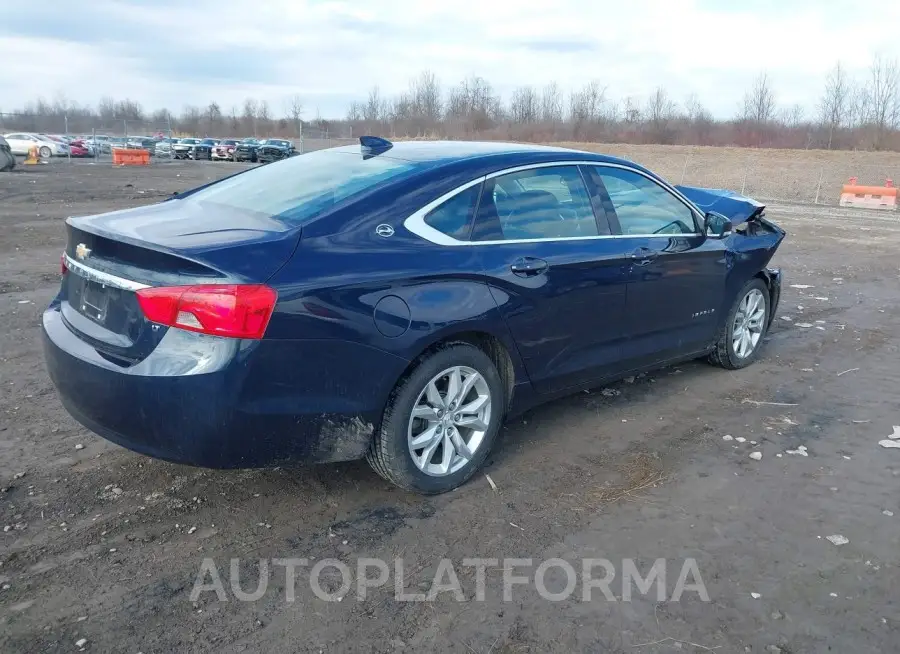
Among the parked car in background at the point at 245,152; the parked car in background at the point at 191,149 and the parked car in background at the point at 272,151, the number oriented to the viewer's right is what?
0

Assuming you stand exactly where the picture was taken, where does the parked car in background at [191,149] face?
facing the viewer and to the left of the viewer

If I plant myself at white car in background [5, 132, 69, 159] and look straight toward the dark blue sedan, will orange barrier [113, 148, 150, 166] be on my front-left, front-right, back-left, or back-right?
front-left

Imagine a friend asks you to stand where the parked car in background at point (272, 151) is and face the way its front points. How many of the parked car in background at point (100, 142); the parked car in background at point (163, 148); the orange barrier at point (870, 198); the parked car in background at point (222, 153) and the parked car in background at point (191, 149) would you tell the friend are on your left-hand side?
1

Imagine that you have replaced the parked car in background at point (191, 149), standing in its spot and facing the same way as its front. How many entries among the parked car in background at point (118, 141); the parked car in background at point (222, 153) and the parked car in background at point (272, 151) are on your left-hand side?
2

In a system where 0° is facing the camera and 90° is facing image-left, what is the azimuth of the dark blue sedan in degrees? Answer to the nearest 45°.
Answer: approximately 225°

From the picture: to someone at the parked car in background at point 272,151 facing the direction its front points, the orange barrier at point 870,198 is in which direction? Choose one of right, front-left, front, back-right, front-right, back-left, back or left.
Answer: left

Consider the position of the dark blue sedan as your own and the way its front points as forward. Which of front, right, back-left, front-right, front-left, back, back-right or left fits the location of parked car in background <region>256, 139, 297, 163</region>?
front-left

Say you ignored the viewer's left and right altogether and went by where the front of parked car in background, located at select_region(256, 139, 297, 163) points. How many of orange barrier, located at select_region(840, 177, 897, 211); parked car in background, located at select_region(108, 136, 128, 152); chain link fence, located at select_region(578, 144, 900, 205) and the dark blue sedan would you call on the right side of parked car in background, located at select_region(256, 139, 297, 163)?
1

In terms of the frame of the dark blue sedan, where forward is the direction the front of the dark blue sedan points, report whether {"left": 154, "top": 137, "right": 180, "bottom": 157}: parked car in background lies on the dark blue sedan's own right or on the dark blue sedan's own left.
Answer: on the dark blue sedan's own left

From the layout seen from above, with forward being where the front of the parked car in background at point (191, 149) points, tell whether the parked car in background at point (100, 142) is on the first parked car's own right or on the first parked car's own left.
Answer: on the first parked car's own right

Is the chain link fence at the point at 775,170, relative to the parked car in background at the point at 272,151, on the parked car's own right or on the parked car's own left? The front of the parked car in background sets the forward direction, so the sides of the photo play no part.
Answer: on the parked car's own left

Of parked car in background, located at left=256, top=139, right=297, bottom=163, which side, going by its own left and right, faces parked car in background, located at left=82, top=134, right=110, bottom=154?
right

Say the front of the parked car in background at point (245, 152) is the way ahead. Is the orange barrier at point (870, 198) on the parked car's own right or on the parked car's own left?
on the parked car's own left

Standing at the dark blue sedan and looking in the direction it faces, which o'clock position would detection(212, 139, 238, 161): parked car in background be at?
The parked car in background is roughly at 10 o'clock from the dark blue sedan.
